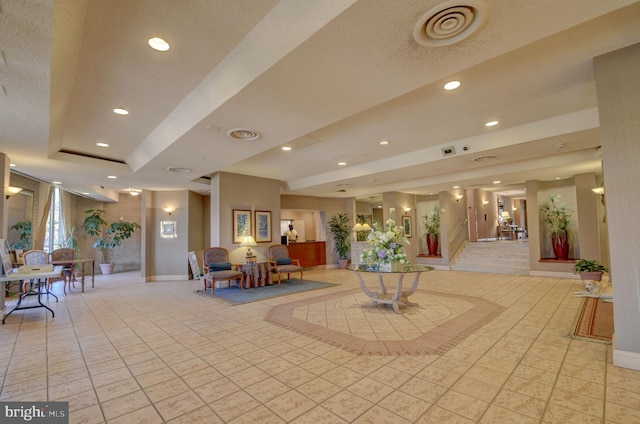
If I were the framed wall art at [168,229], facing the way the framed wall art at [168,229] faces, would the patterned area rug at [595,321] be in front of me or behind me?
in front

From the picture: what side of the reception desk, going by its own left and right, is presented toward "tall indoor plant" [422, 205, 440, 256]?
left

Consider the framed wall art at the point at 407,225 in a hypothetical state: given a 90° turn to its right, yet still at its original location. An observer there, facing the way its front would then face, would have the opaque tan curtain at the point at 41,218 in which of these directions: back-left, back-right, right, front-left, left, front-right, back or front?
front-left

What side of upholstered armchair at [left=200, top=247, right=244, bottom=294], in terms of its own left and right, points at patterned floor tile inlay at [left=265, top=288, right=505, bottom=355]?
front

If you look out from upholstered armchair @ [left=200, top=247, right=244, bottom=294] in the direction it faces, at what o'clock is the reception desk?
The reception desk is roughly at 9 o'clock from the upholstered armchair.

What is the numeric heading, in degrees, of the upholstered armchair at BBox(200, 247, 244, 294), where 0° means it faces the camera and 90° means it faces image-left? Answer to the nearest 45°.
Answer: approximately 315°

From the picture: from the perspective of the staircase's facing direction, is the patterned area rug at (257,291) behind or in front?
in front

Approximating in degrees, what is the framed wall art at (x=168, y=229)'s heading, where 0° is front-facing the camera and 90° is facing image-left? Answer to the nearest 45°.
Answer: approximately 0°

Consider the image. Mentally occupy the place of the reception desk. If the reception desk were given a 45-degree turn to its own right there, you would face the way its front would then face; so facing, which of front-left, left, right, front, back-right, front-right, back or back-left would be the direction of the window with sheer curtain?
front-right

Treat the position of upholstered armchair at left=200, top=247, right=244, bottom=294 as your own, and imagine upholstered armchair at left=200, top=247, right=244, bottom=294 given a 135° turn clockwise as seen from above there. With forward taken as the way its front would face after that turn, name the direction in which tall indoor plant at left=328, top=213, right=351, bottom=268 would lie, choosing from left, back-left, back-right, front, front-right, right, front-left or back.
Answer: back-right
